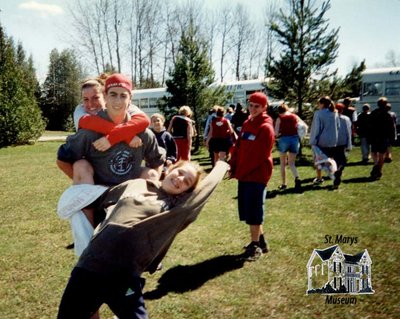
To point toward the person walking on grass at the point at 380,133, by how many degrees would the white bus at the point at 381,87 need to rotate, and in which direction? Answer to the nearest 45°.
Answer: approximately 90° to its left

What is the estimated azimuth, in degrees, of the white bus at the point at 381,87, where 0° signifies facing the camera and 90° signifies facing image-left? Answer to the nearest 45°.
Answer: approximately 90°

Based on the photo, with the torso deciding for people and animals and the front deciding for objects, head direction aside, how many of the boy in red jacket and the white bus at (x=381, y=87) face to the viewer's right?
0

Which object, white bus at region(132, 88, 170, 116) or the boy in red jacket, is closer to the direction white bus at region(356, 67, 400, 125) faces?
the white bus

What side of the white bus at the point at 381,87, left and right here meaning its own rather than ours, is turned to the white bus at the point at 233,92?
front

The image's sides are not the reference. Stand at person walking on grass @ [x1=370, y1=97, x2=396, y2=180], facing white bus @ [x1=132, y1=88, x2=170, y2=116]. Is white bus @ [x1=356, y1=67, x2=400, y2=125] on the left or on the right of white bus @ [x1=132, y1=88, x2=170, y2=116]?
right

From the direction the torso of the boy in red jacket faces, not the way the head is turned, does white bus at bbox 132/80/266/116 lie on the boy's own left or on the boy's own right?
on the boy's own right

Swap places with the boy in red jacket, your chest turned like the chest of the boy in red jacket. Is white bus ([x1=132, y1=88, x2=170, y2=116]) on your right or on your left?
on your right

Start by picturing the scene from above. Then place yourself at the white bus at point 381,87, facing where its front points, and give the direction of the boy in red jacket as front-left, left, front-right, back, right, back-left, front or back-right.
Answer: left

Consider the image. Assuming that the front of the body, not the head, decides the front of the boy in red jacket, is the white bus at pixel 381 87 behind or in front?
behind
